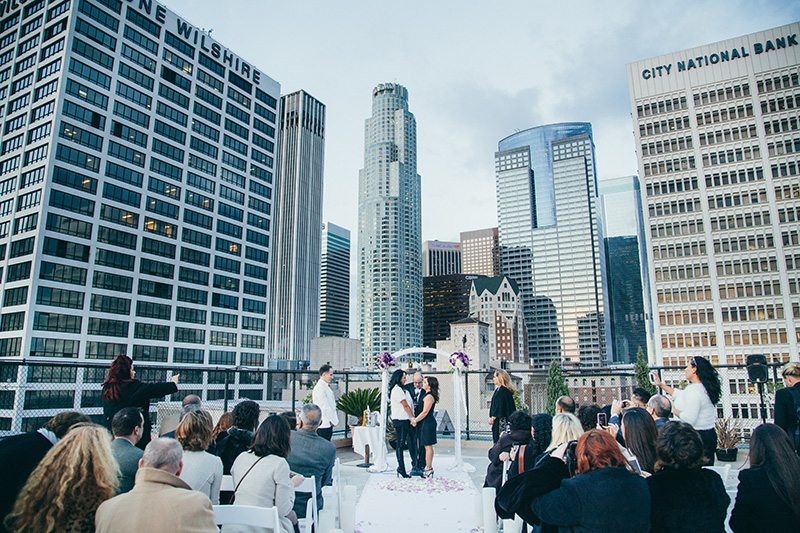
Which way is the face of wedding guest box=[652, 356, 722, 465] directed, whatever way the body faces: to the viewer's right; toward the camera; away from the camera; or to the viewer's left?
to the viewer's left

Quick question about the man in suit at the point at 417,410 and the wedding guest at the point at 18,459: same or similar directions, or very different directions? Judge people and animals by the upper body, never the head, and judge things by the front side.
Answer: very different directions

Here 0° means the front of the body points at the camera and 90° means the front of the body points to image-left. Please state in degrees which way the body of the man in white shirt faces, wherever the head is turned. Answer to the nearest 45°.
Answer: approximately 270°

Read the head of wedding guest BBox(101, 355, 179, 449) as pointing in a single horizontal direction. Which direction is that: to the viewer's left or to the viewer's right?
to the viewer's right

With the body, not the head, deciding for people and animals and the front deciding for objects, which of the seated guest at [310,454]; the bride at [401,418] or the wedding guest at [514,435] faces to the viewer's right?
the bride at [401,418]

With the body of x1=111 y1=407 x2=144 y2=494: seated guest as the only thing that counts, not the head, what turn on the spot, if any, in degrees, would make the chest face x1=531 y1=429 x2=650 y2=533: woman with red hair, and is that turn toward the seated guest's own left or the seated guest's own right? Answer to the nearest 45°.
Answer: approximately 90° to the seated guest's own right

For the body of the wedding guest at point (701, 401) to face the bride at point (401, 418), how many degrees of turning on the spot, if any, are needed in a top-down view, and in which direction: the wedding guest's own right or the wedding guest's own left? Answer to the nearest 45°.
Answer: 0° — they already face them

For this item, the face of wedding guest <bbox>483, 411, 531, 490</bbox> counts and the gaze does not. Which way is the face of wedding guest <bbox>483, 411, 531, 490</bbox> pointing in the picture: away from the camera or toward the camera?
away from the camera

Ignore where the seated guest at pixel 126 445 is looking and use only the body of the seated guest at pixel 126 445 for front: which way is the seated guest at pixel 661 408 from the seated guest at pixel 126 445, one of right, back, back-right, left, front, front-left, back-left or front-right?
front-right

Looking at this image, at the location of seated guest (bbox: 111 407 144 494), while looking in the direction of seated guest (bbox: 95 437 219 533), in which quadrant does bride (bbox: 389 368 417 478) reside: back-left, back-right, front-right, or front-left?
back-left

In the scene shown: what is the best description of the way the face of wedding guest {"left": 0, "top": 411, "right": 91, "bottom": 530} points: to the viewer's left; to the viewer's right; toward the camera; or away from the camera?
away from the camera

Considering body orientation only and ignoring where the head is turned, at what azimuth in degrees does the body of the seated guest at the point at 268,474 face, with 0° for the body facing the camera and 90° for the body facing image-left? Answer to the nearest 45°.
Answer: approximately 225°
